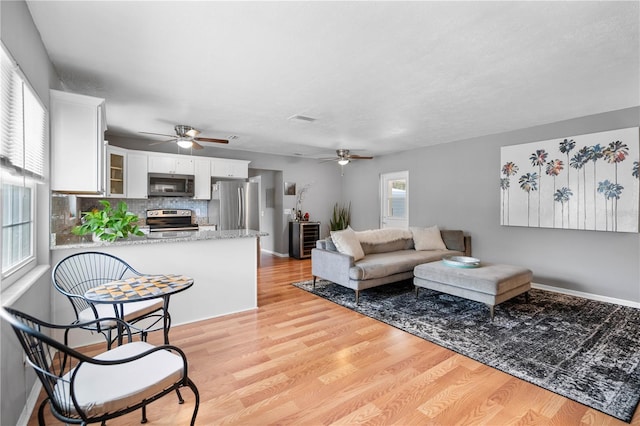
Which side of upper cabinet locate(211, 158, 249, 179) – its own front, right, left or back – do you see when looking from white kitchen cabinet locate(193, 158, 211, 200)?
right

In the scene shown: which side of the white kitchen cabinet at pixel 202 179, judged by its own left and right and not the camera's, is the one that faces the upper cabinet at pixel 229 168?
left

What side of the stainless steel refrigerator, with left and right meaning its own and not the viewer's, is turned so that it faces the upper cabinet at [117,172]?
right

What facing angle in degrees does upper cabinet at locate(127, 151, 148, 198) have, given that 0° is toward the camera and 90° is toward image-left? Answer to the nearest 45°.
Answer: approximately 0°

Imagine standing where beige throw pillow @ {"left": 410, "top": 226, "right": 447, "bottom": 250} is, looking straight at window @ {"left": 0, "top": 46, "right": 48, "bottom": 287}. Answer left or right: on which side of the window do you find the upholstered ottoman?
left

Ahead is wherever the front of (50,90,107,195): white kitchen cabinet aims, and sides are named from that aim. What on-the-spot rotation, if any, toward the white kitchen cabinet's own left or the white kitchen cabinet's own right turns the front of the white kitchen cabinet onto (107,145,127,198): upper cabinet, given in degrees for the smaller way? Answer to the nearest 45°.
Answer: approximately 90° to the white kitchen cabinet's own left

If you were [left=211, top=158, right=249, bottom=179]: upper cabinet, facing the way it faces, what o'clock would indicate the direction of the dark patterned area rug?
The dark patterned area rug is roughly at 11 o'clock from the upper cabinet.
